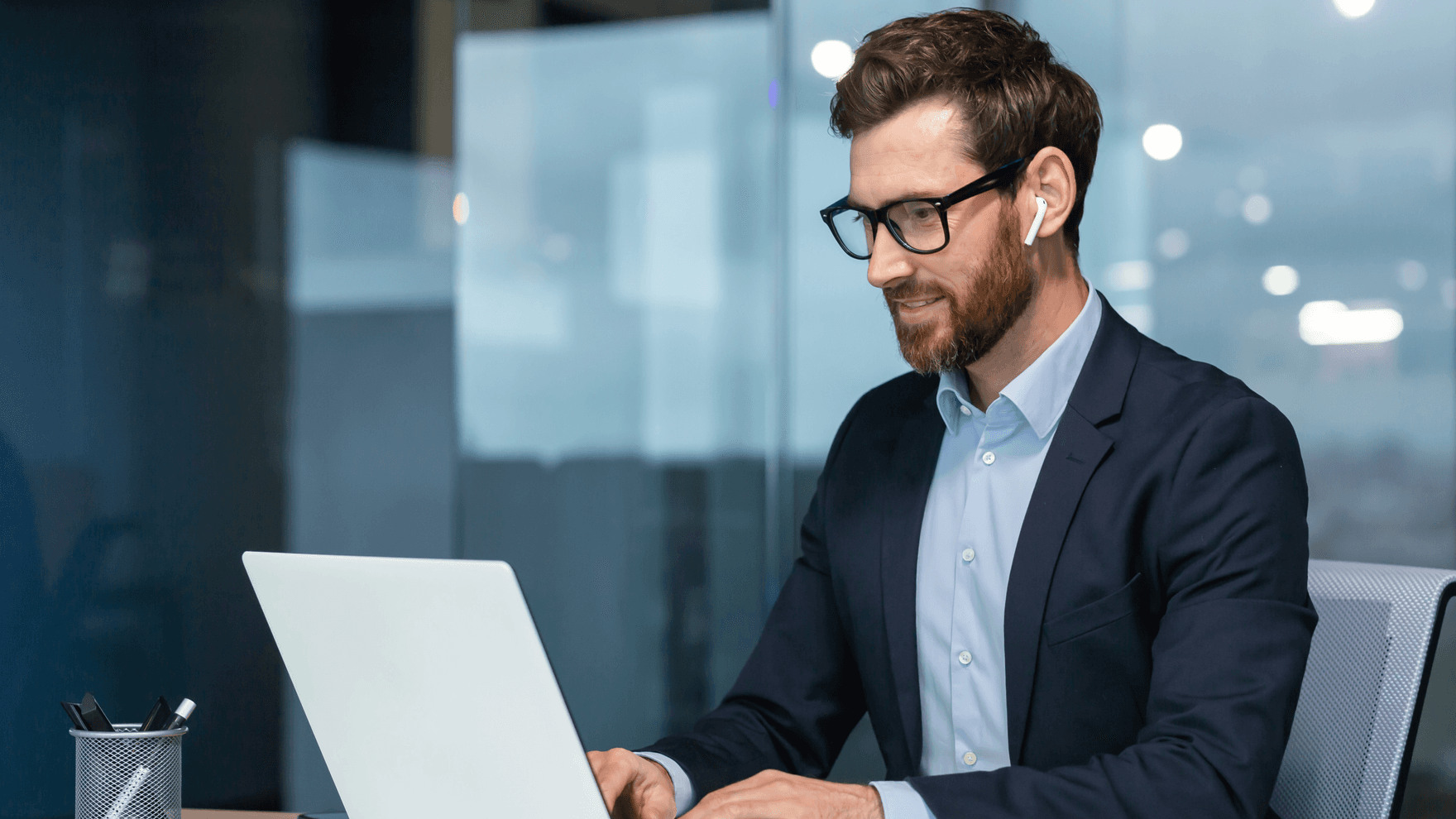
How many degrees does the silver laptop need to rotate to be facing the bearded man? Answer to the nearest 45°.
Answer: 0° — it already faces them

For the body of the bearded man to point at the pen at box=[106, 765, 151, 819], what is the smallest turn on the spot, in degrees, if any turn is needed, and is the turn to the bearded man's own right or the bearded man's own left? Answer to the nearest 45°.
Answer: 0° — they already face it

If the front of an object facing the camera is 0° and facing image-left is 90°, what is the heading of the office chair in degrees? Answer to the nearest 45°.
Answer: approximately 45°

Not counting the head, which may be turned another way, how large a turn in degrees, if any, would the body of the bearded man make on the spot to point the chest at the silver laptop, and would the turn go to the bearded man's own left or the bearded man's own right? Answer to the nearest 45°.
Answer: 0° — they already face it

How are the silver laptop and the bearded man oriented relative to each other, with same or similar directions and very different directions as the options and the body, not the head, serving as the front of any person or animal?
very different directions

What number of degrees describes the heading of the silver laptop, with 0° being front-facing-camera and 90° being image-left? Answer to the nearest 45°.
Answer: approximately 225°

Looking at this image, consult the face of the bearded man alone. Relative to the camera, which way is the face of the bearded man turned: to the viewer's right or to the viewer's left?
to the viewer's left
